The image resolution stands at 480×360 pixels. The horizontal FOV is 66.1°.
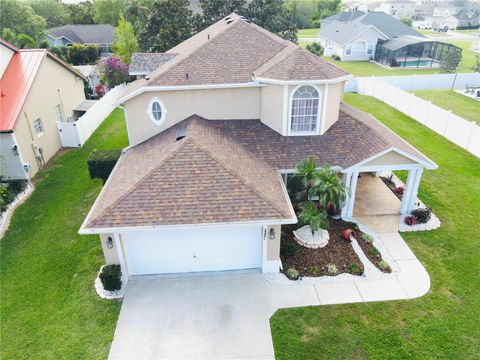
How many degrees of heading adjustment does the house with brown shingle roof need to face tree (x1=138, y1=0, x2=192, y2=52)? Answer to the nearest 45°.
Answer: approximately 180°

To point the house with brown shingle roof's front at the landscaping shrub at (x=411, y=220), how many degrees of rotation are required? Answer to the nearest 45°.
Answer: approximately 90° to its left

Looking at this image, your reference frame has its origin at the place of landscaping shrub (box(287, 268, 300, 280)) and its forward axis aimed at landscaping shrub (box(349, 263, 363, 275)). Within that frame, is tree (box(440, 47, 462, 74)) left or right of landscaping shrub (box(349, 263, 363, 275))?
left

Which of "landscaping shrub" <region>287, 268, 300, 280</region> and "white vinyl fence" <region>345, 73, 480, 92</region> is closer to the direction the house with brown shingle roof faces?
the landscaping shrub

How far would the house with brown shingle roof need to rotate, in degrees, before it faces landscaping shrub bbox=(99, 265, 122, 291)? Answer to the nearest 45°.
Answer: approximately 45° to its right

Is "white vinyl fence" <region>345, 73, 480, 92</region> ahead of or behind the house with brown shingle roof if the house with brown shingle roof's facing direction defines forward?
behind

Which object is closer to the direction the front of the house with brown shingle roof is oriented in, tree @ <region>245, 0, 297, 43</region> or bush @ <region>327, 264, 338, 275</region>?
the bush

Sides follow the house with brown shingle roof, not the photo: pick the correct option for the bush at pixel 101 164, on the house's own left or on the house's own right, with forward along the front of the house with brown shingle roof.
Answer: on the house's own right

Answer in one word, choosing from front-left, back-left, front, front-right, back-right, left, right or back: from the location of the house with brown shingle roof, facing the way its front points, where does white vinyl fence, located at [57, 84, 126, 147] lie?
back-right

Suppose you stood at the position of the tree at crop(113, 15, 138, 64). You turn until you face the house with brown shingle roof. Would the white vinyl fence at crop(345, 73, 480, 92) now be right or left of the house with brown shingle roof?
left

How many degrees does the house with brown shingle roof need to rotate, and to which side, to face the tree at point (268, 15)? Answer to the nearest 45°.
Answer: approximately 180°

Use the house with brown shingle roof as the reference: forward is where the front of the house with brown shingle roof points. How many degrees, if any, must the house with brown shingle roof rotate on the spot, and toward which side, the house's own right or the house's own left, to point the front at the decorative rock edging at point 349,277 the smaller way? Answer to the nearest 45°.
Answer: approximately 45° to the house's own left

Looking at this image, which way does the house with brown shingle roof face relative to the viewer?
toward the camera

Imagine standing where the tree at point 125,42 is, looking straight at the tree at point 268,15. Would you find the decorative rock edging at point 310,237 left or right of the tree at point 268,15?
right

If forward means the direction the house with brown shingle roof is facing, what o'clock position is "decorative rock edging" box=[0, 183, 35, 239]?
The decorative rock edging is roughly at 3 o'clock from the house with brown shingle roof.

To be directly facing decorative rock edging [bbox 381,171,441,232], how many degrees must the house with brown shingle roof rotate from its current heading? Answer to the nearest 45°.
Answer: approximately 90° to its left

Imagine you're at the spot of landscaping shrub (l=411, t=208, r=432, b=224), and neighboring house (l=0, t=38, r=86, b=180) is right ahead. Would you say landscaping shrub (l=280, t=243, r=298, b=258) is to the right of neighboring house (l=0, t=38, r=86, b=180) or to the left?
left
